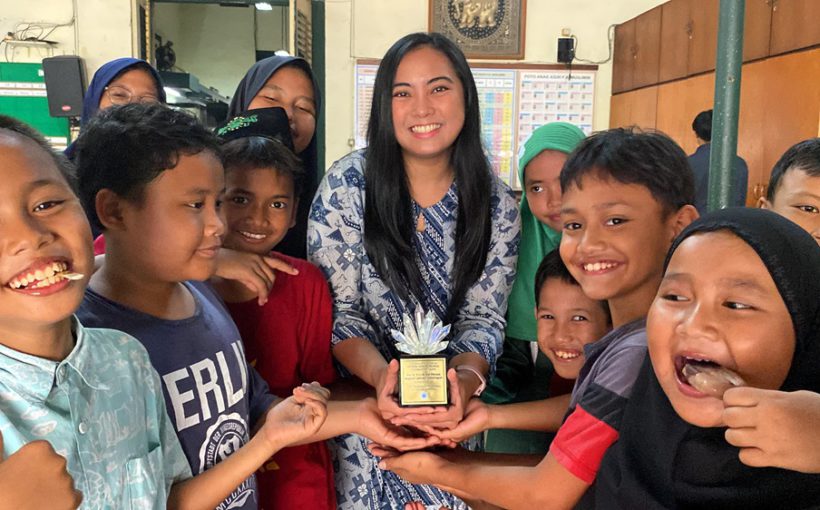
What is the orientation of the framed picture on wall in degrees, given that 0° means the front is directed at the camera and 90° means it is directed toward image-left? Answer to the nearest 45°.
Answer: approximately 0°

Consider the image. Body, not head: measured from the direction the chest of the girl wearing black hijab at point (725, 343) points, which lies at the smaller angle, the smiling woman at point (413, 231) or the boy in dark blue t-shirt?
the boy in dark blue t-shirt

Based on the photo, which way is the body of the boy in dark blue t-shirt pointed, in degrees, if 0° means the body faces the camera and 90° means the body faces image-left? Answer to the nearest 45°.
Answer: approximately 315°

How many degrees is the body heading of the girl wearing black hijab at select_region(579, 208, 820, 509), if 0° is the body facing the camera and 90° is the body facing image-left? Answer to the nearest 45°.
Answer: approximately 45°

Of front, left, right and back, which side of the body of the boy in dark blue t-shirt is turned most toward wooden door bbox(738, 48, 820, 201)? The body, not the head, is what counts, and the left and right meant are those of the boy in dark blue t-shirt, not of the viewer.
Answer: left
